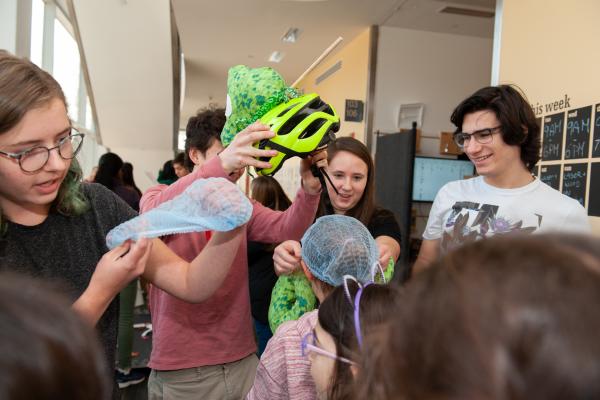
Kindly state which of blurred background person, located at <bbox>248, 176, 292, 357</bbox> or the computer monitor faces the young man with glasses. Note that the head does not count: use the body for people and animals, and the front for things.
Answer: the computer monitor

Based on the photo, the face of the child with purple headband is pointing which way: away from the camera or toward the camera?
away from the camera

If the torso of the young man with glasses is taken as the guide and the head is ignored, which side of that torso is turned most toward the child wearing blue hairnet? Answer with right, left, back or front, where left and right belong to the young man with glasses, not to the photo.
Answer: front

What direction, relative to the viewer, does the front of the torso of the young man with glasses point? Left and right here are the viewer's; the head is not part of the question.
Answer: facing the viewer and to the left of the viewer

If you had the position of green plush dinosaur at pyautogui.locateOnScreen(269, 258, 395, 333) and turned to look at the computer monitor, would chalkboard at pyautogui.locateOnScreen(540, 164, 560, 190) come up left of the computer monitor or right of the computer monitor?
right

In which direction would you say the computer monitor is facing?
toward the camera

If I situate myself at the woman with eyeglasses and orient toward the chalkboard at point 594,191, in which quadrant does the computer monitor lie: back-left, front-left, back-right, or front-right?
front-left

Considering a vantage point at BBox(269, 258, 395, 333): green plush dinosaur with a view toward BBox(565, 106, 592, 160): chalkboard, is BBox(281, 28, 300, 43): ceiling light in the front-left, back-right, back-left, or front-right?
front-left

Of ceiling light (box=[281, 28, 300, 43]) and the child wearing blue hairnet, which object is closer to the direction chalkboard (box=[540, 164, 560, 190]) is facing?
the child wearing blue hairnet

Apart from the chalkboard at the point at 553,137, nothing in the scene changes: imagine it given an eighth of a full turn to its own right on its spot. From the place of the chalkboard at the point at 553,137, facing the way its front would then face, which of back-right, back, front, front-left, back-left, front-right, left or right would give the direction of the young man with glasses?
left

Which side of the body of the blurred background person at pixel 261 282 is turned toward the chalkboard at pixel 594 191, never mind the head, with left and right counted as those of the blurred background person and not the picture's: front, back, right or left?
right

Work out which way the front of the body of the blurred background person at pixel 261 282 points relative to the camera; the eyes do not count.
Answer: away from the camera
